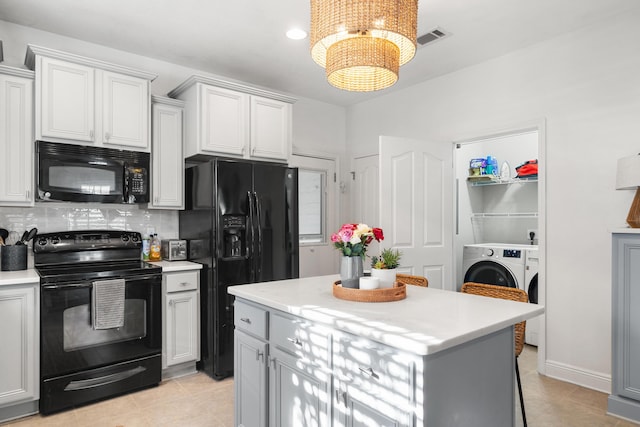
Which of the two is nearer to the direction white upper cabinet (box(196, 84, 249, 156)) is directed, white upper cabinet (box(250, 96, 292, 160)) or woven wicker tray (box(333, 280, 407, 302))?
the woven wicker tray

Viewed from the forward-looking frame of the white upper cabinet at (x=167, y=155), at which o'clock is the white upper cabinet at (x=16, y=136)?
the white upper cabinet at (x=16, y=136) is roughly at 4 o'clock from the white upper cabinet at (x=167, y=155).

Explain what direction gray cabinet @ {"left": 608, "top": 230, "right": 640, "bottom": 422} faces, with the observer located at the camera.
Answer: facing the viewer and to the left of the viewer

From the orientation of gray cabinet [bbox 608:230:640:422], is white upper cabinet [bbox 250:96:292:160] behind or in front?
in front

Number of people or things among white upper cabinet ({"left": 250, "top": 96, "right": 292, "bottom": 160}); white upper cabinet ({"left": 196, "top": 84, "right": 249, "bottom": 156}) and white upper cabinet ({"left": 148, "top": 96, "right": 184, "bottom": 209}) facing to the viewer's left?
0

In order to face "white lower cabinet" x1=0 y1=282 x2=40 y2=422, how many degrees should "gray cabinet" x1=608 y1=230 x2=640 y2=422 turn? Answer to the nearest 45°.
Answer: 0° — it already faces it

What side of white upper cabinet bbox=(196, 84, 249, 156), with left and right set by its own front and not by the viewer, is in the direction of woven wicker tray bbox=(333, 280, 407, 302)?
front

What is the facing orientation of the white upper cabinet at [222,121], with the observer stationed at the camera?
facing the viewer and to the right of the viewer

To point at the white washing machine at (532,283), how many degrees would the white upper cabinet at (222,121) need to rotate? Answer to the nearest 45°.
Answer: approximately 45° to its left

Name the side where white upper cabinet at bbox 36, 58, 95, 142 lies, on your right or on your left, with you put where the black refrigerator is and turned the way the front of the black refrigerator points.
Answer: on your right

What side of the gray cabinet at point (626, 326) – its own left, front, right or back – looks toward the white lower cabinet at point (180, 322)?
front
